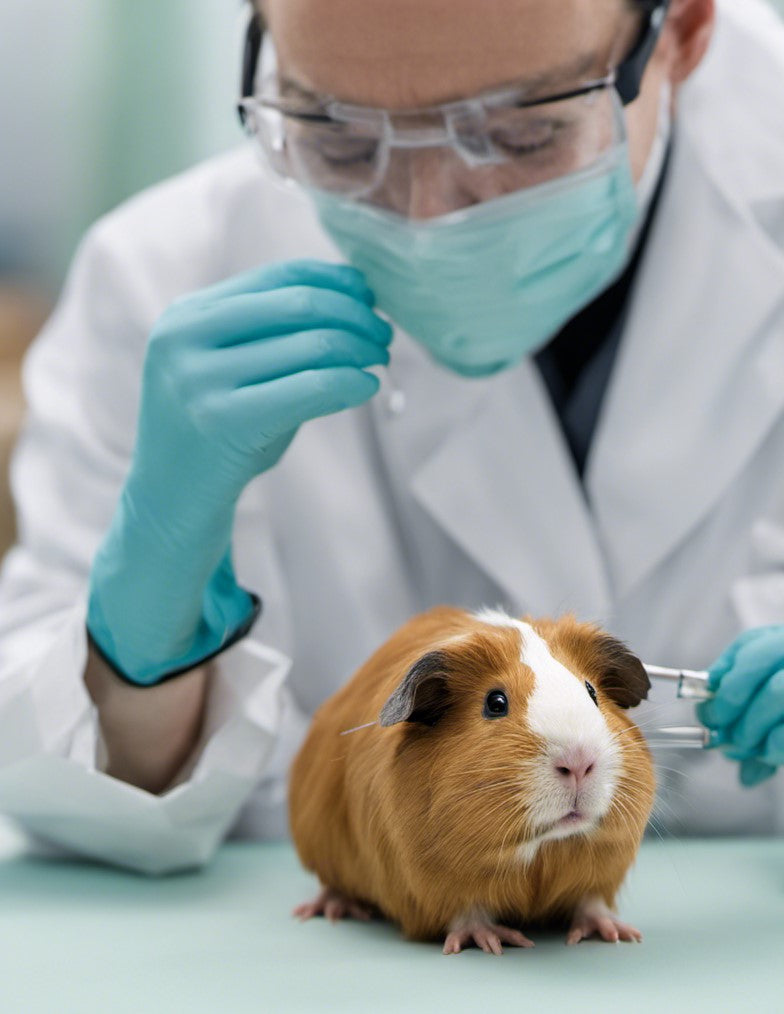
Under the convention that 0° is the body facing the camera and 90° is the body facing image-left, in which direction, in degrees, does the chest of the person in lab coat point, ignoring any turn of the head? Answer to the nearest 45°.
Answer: approximately 0°

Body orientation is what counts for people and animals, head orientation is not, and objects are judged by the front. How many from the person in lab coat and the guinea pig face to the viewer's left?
0
